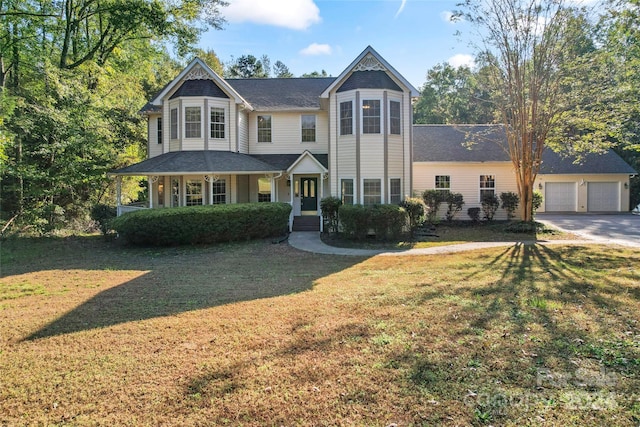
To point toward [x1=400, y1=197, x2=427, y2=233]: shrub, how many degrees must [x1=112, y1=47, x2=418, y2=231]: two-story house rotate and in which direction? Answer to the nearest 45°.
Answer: approximately 45° to its left

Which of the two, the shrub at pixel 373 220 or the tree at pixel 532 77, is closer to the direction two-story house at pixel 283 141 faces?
the shrub

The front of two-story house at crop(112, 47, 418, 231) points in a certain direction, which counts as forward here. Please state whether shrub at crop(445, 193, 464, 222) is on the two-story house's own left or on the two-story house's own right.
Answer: on the two-story house's own left

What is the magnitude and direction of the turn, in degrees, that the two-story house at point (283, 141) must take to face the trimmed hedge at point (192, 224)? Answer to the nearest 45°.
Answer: approximately 45° to its right

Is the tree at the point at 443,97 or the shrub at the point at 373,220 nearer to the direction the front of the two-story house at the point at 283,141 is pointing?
the shrub

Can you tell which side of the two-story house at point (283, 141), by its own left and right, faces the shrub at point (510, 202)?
left

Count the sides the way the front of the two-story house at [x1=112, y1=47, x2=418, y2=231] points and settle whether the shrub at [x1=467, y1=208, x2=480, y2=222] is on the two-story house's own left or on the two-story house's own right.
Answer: on the two-story house's own left

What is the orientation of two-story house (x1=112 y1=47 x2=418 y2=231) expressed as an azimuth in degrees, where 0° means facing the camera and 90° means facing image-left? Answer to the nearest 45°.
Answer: approximately 0°

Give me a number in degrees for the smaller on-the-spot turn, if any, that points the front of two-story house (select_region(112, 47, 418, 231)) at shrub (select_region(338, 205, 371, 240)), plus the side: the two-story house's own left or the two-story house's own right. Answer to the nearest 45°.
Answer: approximately 45° to the two-story house's own left

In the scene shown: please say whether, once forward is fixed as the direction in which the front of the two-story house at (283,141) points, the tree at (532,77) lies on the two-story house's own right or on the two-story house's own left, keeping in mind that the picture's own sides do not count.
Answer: on the two-story house's own left

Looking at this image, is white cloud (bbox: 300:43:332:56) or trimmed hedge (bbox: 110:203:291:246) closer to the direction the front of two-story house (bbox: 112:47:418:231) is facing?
the trimmed hedge
